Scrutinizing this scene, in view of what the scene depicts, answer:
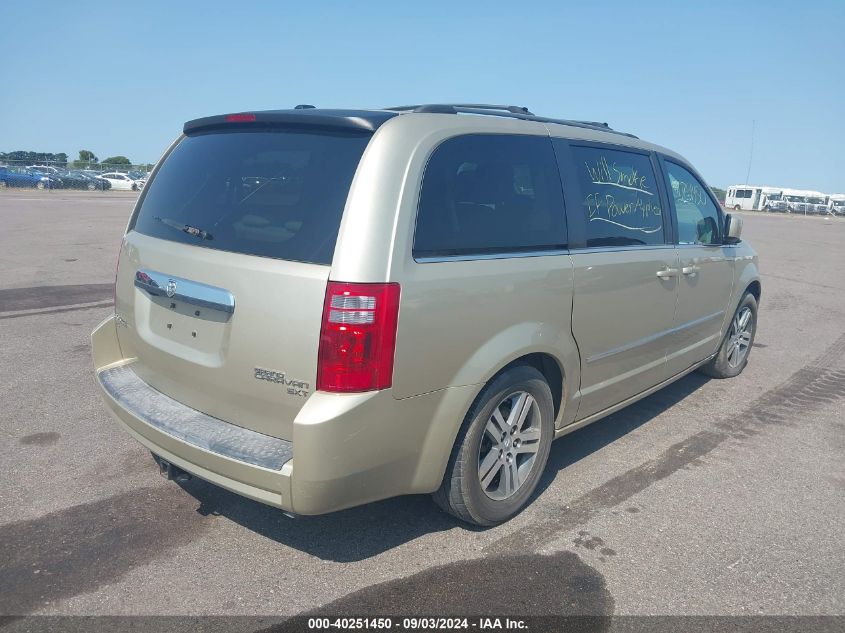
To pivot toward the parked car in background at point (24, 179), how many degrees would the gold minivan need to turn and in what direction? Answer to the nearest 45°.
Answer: approximately 90° to its left

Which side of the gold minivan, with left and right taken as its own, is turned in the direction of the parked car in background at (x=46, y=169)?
left

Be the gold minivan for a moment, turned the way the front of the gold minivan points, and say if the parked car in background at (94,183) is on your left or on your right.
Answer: on your left

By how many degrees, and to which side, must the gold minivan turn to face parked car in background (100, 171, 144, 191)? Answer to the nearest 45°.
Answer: approximately 90° to its left

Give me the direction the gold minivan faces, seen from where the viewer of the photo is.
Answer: facing away from the viewer and to the right of the viewer
